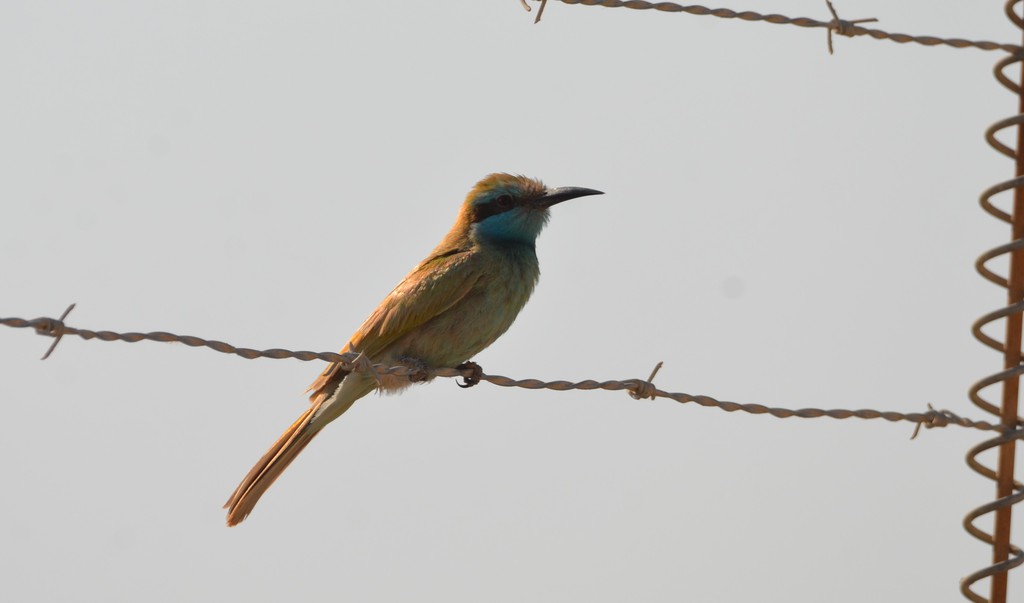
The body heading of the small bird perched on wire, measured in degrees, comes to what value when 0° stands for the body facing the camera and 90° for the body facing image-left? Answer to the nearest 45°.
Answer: approximately 270°

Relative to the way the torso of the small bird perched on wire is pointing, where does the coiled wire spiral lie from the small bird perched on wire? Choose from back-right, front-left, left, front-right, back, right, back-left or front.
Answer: front-right
